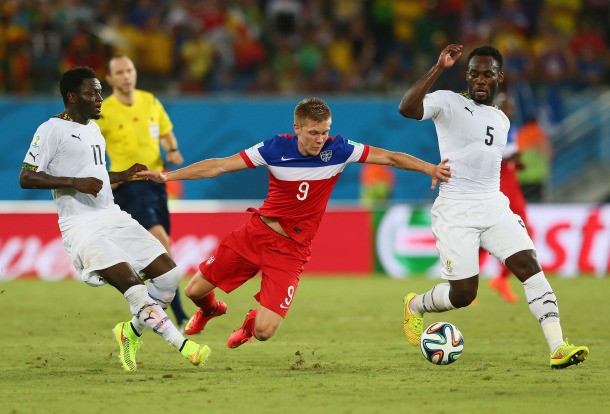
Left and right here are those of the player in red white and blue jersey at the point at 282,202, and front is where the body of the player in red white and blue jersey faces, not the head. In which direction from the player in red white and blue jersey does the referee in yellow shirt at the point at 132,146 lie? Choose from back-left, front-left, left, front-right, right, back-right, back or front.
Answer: back-right

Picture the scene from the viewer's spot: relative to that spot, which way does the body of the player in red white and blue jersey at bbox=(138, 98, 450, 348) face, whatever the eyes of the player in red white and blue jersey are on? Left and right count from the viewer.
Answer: facing the viewer

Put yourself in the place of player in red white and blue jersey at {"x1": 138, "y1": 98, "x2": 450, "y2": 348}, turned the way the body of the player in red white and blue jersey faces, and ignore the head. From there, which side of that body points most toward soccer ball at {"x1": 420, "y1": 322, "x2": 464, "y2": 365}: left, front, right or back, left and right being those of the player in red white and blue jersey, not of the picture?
left

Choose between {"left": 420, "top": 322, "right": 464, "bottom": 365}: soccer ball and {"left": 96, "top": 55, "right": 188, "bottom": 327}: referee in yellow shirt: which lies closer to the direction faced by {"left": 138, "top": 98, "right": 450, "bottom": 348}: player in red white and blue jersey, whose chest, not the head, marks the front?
the soccer ball
